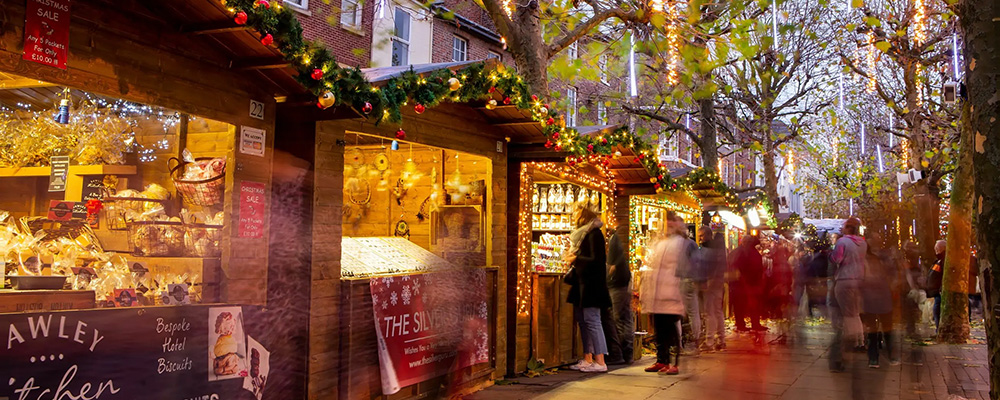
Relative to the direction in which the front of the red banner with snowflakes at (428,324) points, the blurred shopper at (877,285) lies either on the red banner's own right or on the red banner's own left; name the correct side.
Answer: on the red banner's own left

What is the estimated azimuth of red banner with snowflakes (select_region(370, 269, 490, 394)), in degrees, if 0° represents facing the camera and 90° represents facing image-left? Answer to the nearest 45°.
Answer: approximately 315°

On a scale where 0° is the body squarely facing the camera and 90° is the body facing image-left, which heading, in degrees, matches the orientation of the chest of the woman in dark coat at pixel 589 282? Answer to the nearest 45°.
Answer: approximately 90°

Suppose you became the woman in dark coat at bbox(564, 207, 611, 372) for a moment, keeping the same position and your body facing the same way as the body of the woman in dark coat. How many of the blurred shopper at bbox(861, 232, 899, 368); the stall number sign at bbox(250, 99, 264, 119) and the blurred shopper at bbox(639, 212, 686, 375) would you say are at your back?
2

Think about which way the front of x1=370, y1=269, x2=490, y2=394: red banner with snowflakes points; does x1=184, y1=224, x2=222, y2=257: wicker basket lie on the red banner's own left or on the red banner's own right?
on the red banner's own right
